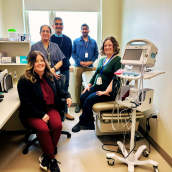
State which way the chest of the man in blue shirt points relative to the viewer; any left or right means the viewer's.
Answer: facing the viewer

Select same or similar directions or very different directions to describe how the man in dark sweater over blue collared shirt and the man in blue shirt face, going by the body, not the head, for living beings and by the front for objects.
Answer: same or similar directions

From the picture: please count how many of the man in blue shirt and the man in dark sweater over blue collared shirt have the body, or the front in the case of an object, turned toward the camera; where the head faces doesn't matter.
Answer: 2

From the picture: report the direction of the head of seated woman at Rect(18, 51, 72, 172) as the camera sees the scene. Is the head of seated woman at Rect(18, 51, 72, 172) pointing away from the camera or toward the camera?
toward the camera

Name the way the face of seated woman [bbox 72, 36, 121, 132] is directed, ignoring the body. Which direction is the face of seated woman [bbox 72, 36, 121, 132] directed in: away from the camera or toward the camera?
toward the camera

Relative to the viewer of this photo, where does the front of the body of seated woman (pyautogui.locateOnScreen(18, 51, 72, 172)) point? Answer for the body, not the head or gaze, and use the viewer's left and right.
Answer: facing the viewer and to the right of the viewer

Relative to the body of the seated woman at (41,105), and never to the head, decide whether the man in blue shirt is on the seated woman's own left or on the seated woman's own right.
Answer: on the seated woman's own left

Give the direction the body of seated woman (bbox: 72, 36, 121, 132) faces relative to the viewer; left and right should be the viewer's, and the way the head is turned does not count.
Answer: facing the viewer and to the left of the viewer

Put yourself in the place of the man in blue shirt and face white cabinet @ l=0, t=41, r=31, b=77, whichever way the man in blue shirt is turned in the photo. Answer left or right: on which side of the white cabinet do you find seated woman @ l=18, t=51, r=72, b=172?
left

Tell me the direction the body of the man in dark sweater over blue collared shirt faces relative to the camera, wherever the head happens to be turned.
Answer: toward the camera
